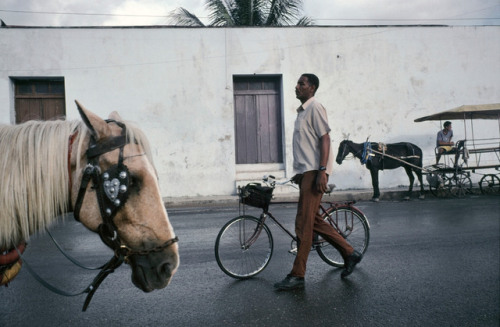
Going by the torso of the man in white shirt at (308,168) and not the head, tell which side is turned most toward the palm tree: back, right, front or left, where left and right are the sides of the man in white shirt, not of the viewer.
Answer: right

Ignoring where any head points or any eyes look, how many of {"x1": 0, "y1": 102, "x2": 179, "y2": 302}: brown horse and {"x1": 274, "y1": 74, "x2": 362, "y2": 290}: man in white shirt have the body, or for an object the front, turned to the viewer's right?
1

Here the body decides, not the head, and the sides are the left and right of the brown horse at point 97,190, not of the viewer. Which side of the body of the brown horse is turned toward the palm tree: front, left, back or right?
left

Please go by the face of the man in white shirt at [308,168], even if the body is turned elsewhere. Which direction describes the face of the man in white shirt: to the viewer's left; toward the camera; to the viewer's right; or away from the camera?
to the viewer's left

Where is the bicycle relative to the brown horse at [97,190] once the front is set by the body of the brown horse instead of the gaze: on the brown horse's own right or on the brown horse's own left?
on the brown horse's own left

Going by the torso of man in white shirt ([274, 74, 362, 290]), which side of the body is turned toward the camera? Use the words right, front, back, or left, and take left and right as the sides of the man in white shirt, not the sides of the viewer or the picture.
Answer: left

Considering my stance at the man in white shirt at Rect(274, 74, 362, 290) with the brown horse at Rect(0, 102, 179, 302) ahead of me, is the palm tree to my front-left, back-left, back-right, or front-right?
back-right

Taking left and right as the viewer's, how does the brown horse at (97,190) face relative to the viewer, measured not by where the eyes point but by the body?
facing to the right of the viewer

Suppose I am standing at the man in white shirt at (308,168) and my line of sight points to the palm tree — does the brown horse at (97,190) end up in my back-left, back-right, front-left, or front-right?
back-left
